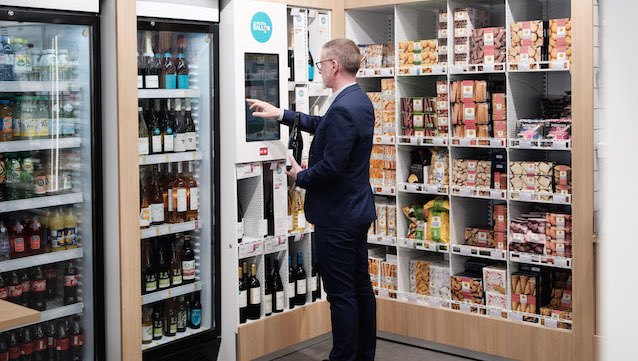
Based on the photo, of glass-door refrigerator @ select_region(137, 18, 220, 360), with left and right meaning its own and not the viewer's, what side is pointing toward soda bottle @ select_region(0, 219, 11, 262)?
right

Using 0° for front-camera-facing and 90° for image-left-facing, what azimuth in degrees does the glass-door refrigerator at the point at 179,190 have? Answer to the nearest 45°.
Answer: approximately 315°

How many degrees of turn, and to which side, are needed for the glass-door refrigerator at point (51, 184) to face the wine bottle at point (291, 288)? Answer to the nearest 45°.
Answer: approximately 45° to its left

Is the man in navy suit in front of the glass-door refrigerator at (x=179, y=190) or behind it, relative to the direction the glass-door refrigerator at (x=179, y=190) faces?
in front

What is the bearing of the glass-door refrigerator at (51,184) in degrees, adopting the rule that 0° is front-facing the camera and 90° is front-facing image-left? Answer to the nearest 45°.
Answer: approximately 315°

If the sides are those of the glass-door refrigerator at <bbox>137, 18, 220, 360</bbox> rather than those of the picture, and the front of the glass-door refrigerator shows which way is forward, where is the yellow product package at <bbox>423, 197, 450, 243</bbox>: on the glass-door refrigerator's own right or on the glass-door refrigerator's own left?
on the glass-door refrigerator's own left

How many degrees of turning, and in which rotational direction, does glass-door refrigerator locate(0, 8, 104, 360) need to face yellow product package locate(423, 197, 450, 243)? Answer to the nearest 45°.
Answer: approximately 45° to its left

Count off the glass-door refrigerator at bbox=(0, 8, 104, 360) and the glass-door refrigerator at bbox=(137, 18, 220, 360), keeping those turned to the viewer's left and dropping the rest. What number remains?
0

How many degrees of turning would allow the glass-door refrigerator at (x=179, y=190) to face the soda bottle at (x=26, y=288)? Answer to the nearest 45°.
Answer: approximately 90° to its right
